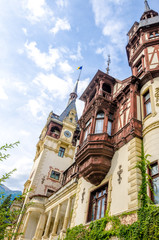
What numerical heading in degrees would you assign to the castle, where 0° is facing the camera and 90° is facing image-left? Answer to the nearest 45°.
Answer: approximately 45°
